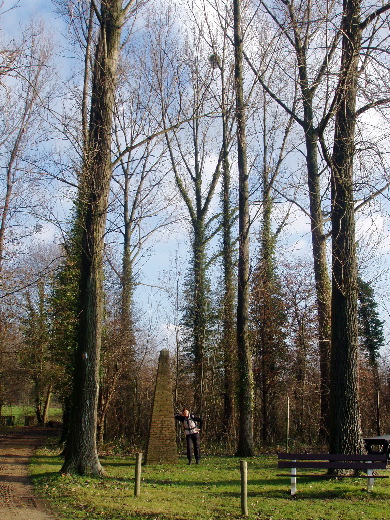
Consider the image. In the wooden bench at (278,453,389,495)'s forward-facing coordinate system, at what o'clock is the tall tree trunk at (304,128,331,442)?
The tall tree trunk is roughly at 6 o'clock from the wooden bench.

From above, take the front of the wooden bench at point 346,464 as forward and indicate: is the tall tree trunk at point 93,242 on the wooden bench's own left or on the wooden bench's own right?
on the wooden bench's own right

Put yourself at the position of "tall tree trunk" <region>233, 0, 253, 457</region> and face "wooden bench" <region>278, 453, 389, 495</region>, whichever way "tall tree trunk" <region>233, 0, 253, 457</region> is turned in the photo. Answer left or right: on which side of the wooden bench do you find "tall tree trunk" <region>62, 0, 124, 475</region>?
right

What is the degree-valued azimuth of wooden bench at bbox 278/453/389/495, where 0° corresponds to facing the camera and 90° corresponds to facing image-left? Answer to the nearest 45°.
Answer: approximately 0°

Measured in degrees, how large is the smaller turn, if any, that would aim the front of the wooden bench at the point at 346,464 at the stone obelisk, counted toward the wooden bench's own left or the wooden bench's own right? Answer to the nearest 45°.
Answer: approximately 135° to the wooden bench's own right

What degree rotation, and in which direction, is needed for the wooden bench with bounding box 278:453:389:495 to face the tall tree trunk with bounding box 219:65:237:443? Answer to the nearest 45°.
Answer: approximately 180°
